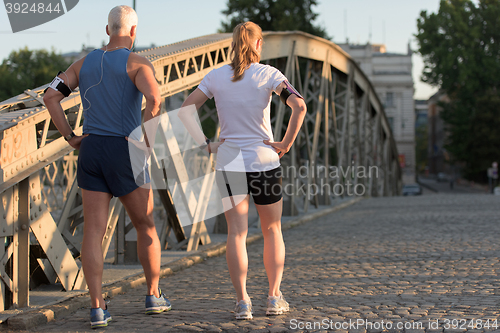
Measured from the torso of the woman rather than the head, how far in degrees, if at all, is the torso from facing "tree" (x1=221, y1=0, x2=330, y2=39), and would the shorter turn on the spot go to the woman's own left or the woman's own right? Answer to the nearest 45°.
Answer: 0° — they already face it

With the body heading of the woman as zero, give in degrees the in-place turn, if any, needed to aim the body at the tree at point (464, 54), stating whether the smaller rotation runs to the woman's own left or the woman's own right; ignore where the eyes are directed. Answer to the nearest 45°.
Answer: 0° — they already face it

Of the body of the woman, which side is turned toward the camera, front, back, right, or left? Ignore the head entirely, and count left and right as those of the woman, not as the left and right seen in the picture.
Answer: back

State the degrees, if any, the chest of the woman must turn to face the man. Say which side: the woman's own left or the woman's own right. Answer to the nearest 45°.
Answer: approximately 90° to the woman's own left

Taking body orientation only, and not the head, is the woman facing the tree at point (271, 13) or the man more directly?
the tree
